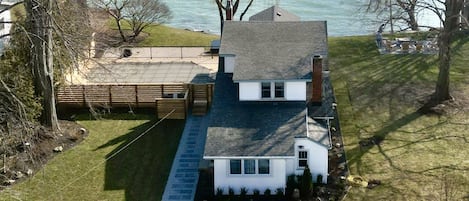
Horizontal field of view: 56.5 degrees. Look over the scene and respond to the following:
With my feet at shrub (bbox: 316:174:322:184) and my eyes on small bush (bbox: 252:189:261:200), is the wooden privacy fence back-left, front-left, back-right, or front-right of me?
front-right

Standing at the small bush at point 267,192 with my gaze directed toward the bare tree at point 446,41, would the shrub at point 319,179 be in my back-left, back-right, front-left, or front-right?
front-right

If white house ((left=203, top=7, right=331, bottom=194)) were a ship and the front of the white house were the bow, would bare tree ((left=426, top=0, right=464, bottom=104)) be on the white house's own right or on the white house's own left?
on the white house's own left

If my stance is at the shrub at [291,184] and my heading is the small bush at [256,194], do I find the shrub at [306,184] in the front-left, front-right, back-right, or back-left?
back-left

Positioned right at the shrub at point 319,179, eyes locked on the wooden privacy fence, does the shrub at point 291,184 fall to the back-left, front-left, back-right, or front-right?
front-left

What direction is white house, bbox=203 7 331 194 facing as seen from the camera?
toward the camera
